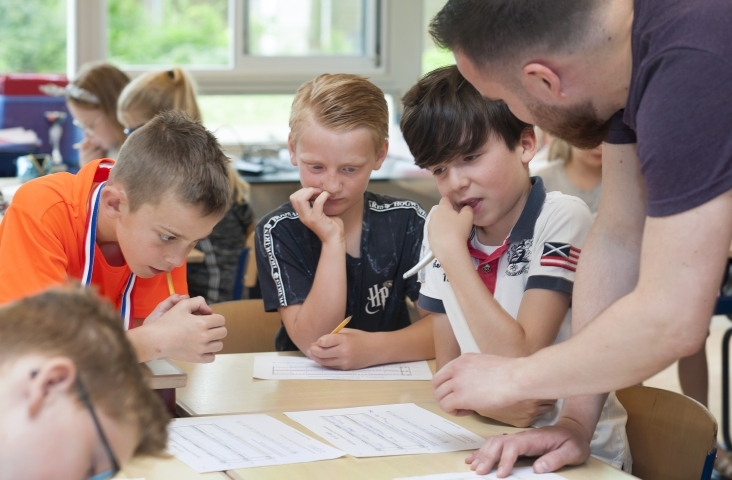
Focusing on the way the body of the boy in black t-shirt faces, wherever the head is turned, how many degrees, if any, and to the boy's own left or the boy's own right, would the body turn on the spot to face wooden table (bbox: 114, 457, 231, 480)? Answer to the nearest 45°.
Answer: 0° — they already face it

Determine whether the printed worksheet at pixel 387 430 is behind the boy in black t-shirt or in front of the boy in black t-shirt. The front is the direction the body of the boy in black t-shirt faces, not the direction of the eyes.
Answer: in front

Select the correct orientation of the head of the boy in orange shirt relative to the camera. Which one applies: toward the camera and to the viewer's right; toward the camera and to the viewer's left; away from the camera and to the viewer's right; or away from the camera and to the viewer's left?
toward the camera and to the viewer's right

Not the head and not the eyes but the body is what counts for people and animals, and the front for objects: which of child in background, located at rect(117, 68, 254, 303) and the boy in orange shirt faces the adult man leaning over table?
the boy in orange shirt

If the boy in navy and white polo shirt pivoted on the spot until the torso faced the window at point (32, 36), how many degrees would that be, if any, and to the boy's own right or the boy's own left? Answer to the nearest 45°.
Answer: approximately 90° to the boy's own right

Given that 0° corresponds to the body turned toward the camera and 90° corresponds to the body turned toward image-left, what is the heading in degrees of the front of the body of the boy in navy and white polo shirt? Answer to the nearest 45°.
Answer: approximately 45°

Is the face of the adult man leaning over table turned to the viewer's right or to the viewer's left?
to the viewer's left

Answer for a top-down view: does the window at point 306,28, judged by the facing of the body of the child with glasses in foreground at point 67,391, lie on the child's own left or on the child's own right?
on the child's own left

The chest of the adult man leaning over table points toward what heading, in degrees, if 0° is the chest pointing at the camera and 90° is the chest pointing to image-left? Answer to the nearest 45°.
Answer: approximately 90°

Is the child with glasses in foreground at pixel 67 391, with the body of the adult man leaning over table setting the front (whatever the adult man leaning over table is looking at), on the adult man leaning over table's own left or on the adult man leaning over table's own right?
on the adult man leaning over table's own left
